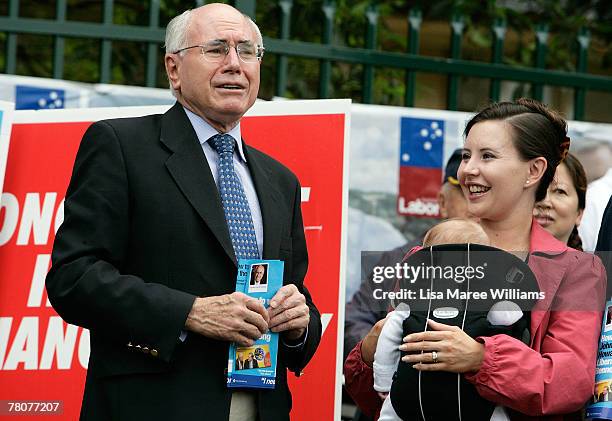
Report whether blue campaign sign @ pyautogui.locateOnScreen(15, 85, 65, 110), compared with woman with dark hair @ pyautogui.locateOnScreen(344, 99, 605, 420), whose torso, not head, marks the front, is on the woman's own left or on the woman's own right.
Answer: on the woman's own right

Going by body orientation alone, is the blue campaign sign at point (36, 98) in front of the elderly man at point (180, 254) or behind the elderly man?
behind

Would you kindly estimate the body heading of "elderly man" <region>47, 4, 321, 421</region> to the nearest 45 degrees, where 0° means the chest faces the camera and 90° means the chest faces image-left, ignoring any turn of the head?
approximately 315°

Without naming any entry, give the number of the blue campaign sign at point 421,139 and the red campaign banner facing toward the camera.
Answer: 2

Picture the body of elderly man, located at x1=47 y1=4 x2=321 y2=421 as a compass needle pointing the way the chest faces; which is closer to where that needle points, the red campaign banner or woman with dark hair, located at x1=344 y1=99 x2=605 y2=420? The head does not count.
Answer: the woman with dark hair
